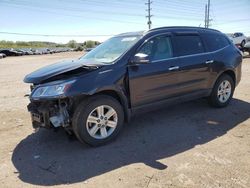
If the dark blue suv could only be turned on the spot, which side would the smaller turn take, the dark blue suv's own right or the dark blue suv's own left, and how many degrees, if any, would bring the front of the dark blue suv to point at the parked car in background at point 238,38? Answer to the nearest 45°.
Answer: approximately 180°

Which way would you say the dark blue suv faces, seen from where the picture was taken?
facing the viewer and to the left of the viewer
